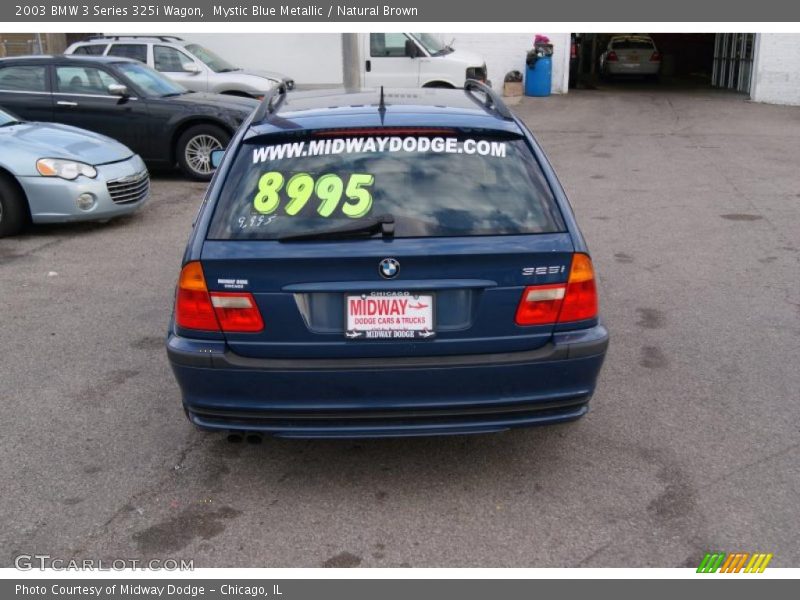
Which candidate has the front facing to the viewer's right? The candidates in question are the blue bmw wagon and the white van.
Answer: the white van

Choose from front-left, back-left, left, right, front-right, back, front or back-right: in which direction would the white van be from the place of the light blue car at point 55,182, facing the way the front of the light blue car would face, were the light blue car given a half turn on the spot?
right

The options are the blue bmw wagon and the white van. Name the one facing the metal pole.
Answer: the blue bmw wagon

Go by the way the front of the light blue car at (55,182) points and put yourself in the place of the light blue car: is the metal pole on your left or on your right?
on your left

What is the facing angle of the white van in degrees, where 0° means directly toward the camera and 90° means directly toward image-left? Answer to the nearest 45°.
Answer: approximately 270°

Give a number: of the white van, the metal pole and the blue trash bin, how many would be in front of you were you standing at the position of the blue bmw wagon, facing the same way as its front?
3

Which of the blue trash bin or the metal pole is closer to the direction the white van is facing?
the blue trash bin

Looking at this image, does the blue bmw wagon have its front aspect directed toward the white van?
yes

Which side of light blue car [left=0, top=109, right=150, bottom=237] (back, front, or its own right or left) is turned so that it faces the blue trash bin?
left

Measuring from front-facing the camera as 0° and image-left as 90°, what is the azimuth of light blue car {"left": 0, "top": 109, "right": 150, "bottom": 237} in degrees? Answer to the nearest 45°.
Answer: approximately 315°

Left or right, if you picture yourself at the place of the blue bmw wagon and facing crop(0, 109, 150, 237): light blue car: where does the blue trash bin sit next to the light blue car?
right

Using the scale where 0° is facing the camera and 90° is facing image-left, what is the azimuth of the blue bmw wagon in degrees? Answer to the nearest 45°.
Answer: approximately 180°

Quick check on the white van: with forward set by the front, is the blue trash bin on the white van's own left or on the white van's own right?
on the white van's own left

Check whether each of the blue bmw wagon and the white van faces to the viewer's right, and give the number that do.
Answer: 1

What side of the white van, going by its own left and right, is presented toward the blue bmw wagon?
right

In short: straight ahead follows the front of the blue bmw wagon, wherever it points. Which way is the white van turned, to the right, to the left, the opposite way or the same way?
to the right
